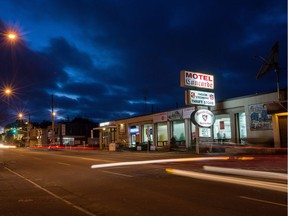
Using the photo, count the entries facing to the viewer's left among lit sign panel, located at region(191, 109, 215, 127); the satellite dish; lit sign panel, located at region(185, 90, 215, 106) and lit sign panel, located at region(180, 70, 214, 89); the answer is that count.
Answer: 1

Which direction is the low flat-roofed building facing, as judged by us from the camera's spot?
facing the viewer and to the left of the viewer

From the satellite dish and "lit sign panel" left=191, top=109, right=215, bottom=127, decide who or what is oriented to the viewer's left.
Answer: the satellite dish

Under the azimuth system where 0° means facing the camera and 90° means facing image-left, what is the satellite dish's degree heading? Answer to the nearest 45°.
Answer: approximately 90°

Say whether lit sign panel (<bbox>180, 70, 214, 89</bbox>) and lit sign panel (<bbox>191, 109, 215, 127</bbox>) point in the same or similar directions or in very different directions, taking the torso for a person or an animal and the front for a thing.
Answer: same or similar directions

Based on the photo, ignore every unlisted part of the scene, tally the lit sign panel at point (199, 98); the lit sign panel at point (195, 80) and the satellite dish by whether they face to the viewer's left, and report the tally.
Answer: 1

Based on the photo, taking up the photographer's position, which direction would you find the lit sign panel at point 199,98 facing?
facing the viewer and to the right of the viewer

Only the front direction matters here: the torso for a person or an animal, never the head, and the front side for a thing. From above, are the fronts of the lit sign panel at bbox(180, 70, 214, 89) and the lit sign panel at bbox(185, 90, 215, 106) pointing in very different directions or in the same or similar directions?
same or similar directions
